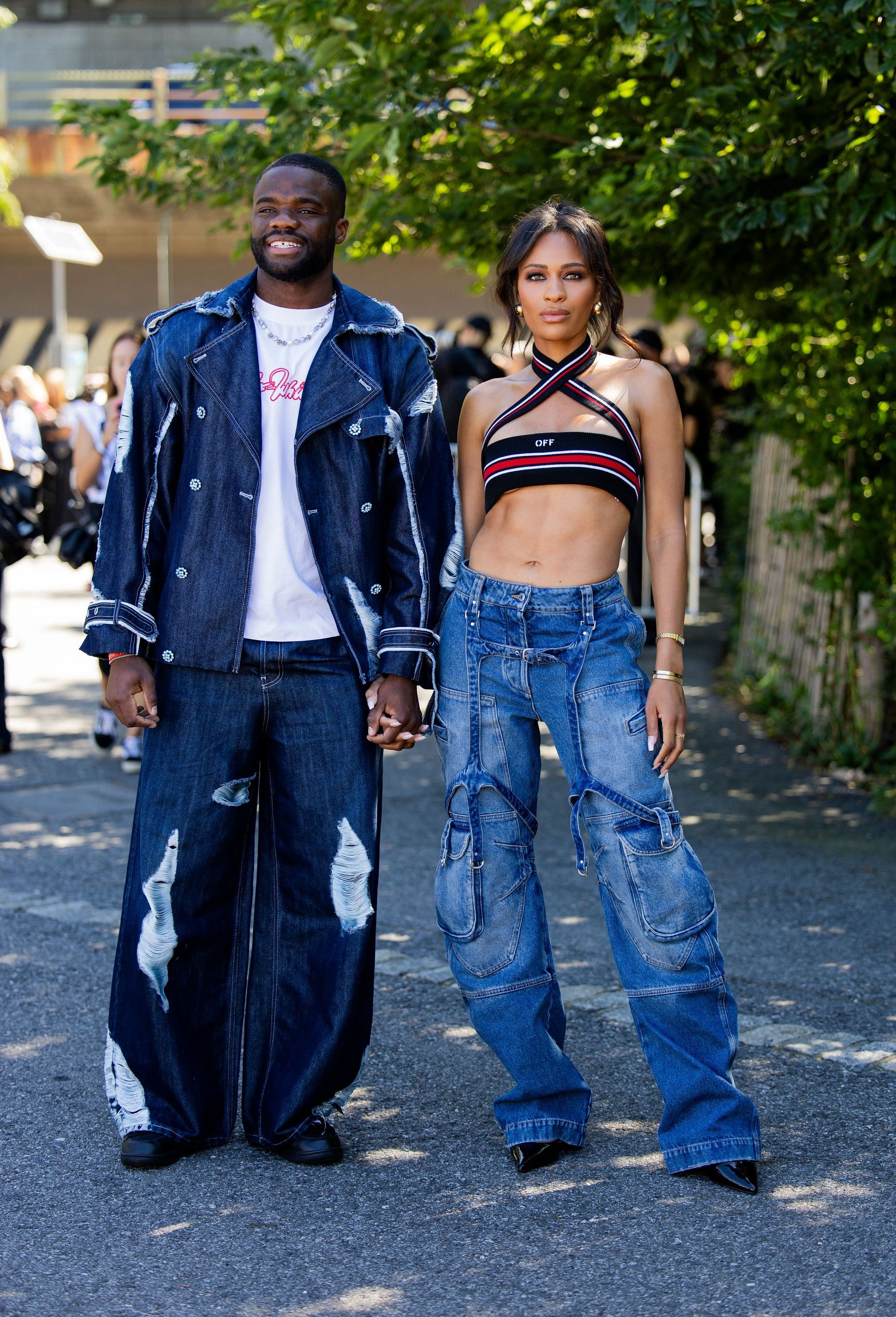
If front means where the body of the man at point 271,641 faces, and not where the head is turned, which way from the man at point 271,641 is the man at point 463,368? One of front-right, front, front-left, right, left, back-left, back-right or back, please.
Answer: back

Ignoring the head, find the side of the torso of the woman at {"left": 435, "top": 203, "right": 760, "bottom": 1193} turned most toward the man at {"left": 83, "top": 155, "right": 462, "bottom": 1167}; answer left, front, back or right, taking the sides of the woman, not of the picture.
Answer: right

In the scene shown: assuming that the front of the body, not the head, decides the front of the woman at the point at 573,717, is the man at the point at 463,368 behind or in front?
behind

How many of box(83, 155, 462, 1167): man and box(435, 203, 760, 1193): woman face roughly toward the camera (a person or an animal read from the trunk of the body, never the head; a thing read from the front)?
2

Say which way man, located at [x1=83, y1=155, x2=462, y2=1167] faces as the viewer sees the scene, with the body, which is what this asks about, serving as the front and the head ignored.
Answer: toward the camera

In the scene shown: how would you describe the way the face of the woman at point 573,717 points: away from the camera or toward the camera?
toward the camera

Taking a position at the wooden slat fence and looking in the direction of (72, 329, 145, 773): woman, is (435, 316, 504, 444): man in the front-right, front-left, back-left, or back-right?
front-right

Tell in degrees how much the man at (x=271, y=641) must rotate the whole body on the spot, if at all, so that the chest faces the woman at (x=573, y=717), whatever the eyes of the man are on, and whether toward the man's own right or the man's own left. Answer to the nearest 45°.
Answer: approximately 90° to the man's own left

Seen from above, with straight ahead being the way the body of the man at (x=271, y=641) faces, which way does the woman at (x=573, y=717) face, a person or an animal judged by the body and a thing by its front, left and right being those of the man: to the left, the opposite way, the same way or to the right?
the same way

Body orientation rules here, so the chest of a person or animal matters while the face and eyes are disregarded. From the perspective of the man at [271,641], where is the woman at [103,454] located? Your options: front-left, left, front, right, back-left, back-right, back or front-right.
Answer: back

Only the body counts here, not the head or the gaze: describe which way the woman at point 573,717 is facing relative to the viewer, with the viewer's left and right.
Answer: facing the viewer

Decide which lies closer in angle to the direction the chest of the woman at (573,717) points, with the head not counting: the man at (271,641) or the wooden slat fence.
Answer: the man
